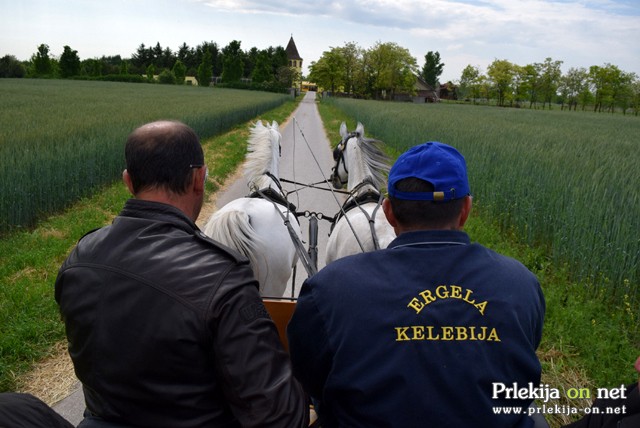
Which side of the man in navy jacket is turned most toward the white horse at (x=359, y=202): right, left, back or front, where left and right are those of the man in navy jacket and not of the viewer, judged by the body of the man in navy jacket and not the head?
front

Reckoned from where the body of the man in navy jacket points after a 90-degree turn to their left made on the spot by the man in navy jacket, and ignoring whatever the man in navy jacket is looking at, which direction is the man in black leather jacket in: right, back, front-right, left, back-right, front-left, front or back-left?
front

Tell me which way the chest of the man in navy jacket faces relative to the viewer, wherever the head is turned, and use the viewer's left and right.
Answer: facing away from the viewer

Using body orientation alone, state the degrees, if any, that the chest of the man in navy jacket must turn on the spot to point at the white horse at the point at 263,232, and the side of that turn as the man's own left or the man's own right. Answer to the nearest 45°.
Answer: approximately 45° to the man's own left

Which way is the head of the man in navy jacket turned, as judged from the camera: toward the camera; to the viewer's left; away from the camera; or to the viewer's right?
away from the camera
